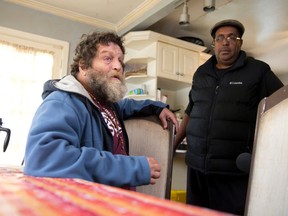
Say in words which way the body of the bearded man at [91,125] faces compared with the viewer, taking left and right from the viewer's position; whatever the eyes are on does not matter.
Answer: facing the viewer and to the right of the viewer

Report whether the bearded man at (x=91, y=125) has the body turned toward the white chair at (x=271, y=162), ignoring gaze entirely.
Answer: yes

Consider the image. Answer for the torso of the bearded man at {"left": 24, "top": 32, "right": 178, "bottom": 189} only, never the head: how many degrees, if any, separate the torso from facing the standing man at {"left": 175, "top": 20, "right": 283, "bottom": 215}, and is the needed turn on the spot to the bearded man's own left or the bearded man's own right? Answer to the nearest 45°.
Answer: approximately 90° to the bearded man's own left

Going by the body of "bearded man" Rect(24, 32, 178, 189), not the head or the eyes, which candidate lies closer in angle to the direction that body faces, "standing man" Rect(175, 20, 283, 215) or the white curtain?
the standing man

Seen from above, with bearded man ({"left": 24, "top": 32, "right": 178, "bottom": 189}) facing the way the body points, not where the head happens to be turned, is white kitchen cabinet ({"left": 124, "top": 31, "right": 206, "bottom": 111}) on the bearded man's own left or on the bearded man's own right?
on the bearded man's own left

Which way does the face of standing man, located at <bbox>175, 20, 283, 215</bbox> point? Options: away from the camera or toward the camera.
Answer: toward the camera

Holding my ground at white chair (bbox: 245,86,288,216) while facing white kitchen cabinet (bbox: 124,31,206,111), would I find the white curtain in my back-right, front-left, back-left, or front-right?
front-left

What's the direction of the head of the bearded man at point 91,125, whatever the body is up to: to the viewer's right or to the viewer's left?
to the viewer's right

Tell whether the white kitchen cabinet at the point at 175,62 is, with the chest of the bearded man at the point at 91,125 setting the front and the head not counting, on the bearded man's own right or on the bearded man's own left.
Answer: on the bearded man's own left

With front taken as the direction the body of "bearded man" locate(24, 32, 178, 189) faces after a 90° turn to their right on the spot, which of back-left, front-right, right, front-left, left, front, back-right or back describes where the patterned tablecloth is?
front-left

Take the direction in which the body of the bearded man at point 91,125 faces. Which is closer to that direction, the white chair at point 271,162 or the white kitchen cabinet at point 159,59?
the white chair
